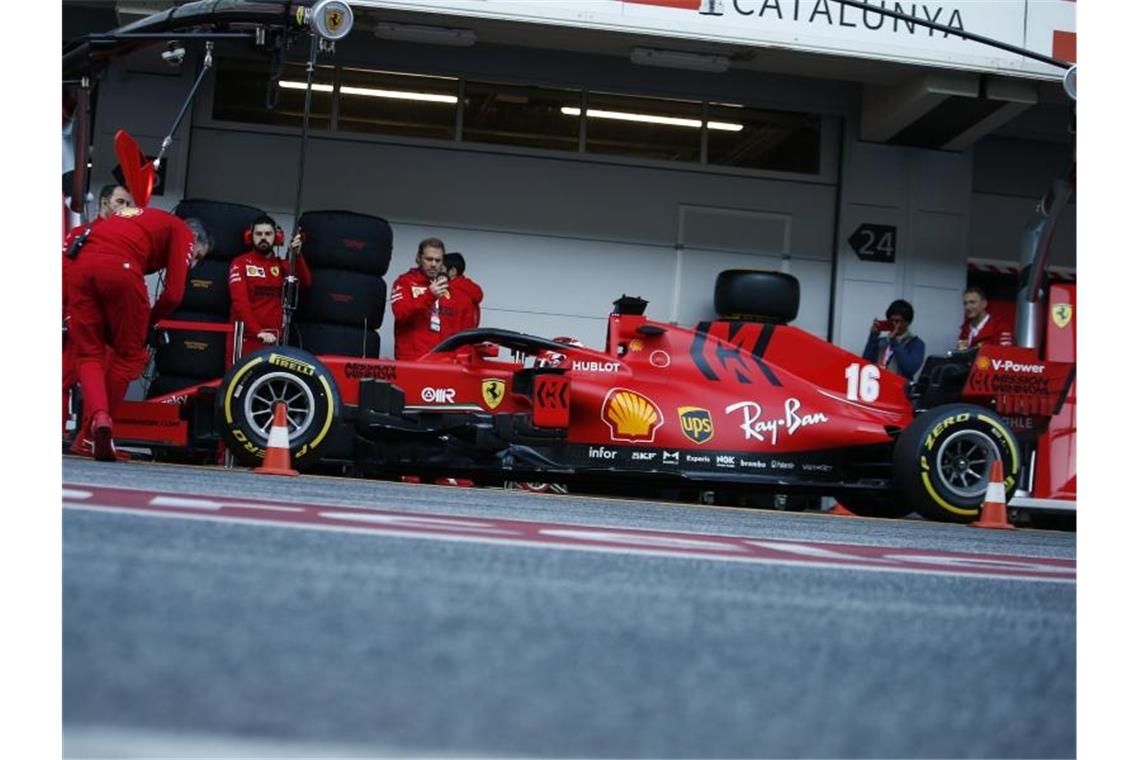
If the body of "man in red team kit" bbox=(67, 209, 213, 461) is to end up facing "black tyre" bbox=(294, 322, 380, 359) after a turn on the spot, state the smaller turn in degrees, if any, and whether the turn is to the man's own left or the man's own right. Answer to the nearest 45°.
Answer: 0° — they already face it

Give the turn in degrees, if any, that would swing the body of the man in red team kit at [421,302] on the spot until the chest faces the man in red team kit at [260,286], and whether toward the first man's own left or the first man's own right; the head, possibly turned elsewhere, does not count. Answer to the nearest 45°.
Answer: approximately 135° to the first man's own right

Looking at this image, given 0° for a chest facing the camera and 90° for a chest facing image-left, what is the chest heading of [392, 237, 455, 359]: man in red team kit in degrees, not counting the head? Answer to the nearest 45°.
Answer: approximately 315°

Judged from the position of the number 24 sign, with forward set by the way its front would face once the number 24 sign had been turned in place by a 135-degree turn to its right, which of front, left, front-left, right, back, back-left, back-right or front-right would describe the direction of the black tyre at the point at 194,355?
left

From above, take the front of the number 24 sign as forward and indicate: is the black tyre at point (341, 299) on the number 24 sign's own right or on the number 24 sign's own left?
on the number 24 sign's own right

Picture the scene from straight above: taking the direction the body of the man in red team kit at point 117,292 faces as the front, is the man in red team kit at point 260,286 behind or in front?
in front

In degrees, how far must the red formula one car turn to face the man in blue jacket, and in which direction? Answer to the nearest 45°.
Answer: approximately 135° to its right

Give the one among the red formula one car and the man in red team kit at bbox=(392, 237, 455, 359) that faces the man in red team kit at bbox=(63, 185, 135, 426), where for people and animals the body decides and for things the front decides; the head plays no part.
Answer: the red formula one car

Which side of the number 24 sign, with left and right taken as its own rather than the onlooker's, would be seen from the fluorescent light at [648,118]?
right

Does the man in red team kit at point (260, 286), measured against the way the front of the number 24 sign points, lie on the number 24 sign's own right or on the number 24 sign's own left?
on the number 24 sign's own right

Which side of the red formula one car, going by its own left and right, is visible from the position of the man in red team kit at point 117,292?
front

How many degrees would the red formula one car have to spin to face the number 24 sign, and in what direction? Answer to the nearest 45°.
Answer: approximately 135° to its right

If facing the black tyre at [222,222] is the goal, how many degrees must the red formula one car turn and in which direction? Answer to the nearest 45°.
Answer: approximately 45° to its right

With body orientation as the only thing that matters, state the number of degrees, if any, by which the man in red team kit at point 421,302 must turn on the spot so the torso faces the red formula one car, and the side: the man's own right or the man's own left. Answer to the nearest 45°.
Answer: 0° — they already face it

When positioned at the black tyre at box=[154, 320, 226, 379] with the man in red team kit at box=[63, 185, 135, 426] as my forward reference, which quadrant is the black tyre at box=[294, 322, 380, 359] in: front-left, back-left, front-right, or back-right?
back-left

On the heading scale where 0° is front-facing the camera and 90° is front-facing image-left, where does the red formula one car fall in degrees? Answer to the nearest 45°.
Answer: approximately 90°
